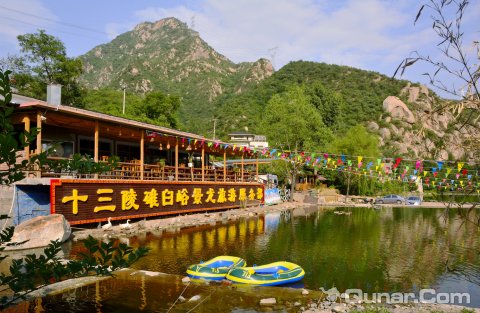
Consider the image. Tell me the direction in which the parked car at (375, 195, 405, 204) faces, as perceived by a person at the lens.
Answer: facing to the left of the viewer

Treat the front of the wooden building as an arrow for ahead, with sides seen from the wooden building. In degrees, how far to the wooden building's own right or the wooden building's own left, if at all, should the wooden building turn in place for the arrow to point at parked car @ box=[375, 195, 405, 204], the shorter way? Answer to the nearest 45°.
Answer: approximately 90° to the wooden building's own left

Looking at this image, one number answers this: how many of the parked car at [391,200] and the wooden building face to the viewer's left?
1

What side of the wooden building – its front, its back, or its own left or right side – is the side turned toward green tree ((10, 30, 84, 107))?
back

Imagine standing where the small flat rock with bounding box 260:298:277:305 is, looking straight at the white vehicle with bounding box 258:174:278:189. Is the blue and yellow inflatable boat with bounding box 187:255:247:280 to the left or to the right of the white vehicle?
left

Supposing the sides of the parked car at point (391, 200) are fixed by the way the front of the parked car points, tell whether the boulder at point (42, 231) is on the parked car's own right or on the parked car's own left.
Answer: on the parked car's own left

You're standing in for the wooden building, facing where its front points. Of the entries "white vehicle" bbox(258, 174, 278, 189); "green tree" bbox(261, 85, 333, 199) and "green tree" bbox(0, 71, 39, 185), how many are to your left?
2

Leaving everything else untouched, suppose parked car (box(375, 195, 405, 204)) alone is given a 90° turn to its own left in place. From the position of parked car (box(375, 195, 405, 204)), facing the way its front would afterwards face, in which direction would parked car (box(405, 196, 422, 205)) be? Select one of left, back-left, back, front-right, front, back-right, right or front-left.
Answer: left

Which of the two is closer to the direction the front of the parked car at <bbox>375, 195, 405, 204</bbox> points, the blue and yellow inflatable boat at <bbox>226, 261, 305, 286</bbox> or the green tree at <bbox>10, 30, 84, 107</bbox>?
the green tree

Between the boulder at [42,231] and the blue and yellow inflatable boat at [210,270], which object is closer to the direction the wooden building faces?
the blue and yellow inflatable boat

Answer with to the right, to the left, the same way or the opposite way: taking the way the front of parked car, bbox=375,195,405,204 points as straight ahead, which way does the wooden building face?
the opposite way

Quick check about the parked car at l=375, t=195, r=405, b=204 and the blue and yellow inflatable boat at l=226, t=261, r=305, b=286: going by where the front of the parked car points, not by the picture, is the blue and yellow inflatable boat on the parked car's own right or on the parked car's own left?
on the parked car's own left

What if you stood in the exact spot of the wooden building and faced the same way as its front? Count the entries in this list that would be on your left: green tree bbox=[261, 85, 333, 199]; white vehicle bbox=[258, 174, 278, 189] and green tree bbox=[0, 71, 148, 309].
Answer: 2

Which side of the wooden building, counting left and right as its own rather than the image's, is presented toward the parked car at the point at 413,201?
left

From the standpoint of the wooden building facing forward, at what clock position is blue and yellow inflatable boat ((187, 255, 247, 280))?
The blue and yellow inflatable boat is roughly at 1 o'clock from the wooden building.

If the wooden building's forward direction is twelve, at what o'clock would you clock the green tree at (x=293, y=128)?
The green tree is roughly at 9 o'clock from the wooden building.
